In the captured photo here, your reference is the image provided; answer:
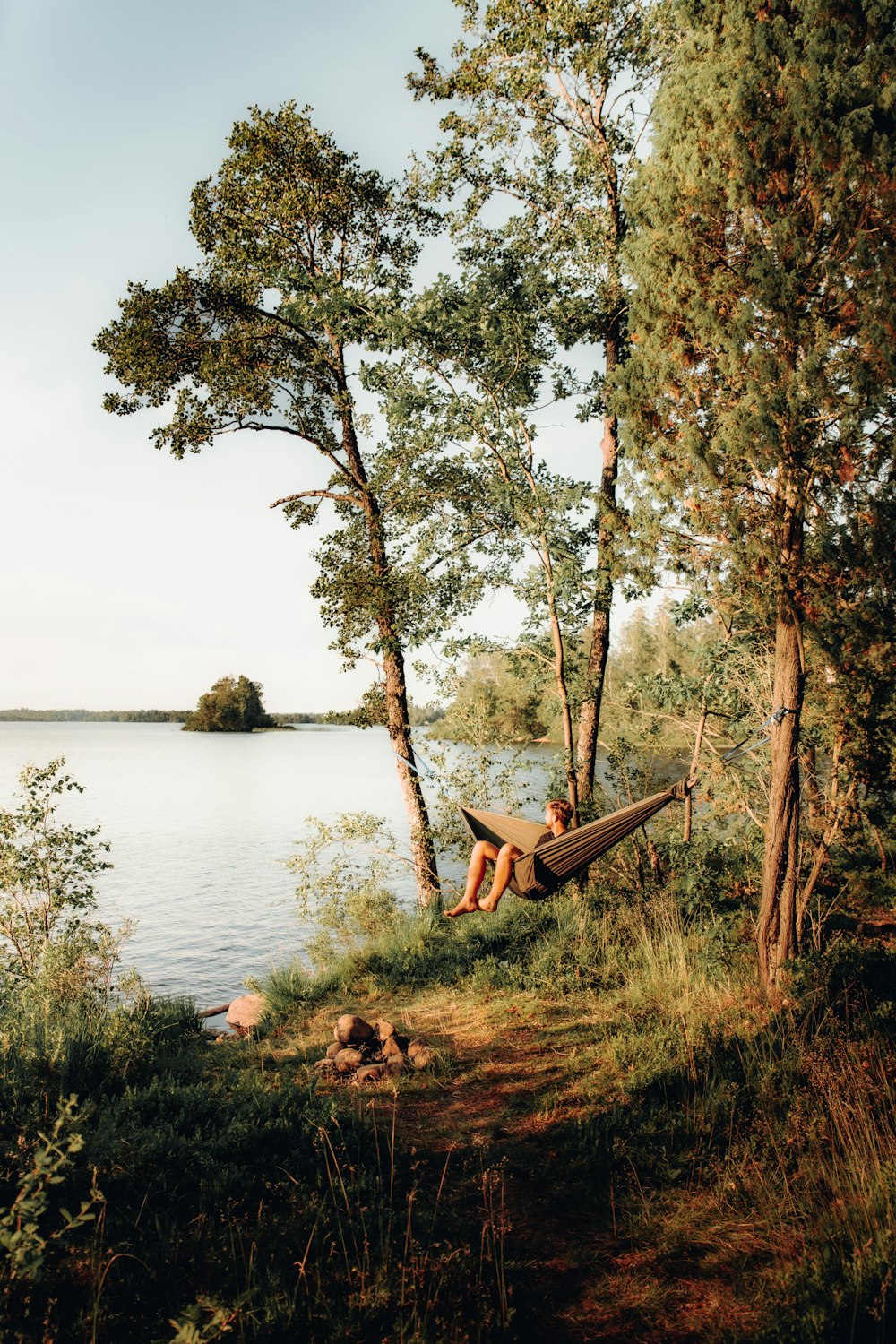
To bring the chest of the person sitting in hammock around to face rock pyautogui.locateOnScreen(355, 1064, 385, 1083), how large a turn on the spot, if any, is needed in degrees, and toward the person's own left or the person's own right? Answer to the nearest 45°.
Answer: approximately 45° to the person's own left

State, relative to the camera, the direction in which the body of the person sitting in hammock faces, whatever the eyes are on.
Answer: to the viewer's left

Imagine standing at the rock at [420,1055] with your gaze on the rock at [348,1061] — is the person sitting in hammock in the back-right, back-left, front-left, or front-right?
back-right

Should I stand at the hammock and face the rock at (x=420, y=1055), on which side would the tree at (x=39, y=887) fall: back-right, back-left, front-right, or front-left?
front-right

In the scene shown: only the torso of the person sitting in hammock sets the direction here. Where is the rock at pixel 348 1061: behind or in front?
in front
